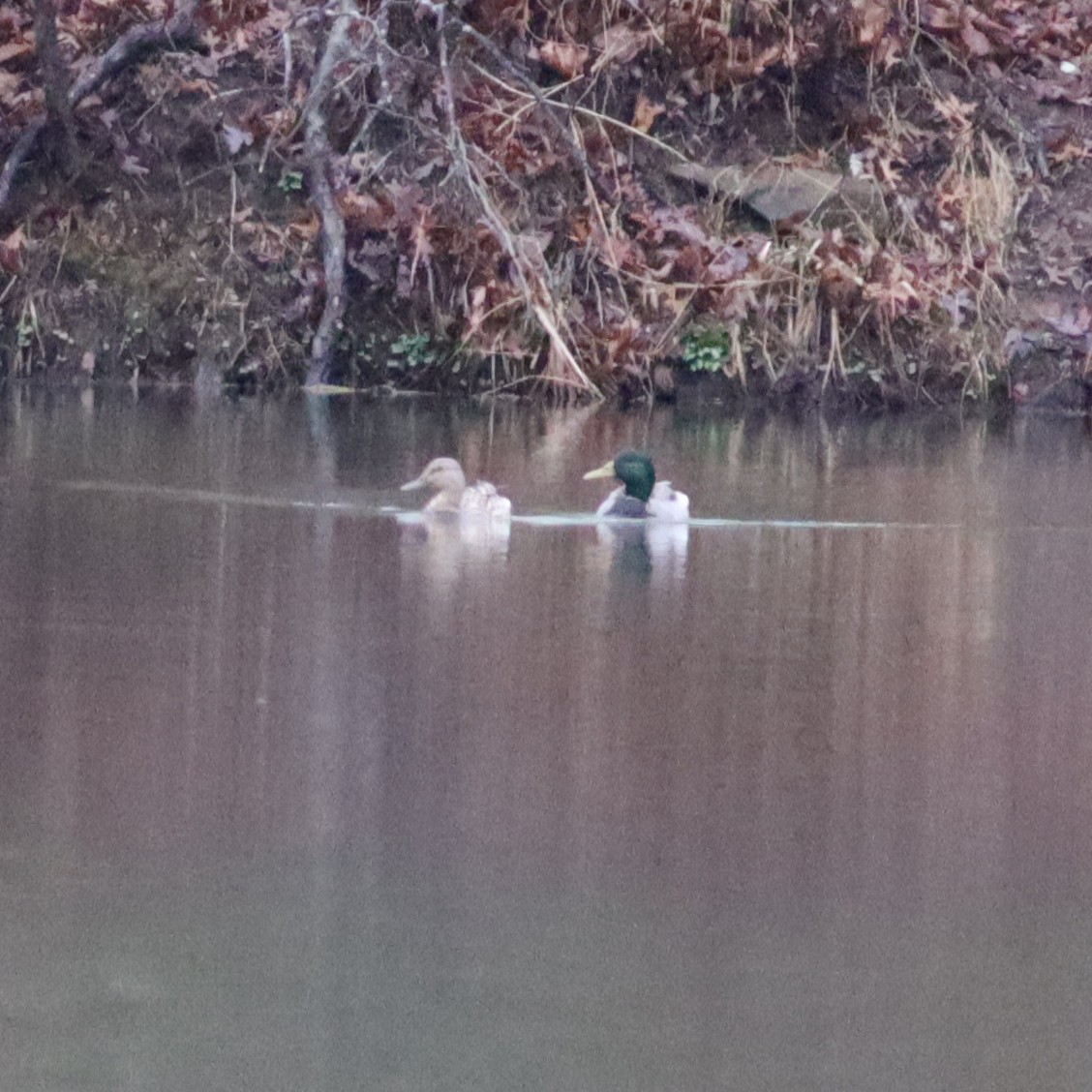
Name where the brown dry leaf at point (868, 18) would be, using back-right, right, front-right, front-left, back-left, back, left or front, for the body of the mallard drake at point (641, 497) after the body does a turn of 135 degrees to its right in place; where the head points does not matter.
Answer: front

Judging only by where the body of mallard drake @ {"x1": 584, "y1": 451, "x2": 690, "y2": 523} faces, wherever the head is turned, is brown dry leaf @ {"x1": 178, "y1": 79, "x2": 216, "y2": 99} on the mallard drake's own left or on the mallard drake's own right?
on the mallard drake's own right

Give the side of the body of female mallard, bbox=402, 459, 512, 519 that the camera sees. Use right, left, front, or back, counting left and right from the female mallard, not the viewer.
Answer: left

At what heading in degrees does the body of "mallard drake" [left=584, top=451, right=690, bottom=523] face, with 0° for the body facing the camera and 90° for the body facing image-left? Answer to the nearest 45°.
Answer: approximately 45°

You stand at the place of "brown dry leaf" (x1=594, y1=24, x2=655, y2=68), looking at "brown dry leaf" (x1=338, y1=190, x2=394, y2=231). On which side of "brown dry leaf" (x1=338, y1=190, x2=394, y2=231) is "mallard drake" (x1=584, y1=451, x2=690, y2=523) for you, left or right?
left

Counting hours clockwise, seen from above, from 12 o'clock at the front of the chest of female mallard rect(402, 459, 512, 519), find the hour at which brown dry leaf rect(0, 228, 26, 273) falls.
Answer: The brown dry leaf is roughly at 2 o'clock from the female mallard.

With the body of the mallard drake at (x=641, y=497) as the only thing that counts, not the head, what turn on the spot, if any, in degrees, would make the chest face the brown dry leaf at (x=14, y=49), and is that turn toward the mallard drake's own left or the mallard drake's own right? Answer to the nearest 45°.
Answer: approximately 90° to the mallard drake's own right

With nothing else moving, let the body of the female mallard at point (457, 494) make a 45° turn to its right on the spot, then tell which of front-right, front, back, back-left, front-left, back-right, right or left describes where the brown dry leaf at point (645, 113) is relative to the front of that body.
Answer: front-right
